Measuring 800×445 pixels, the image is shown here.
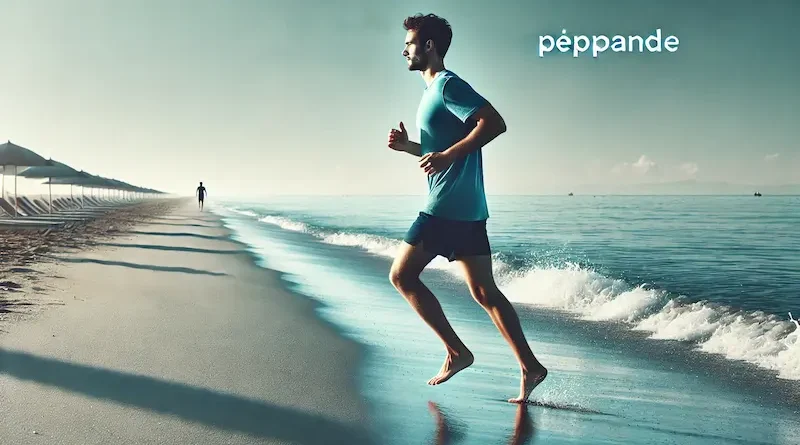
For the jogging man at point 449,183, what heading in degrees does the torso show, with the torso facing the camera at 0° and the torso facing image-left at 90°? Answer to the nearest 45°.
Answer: approximately 90°

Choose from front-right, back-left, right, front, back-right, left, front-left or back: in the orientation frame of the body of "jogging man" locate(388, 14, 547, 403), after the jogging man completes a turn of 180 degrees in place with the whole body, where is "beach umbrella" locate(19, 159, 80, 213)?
back-left

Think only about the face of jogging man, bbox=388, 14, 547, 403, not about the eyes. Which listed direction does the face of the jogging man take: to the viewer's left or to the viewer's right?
to the viewer's left

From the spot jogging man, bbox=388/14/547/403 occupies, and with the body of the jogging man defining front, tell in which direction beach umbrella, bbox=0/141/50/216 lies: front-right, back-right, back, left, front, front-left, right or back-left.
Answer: front-right
